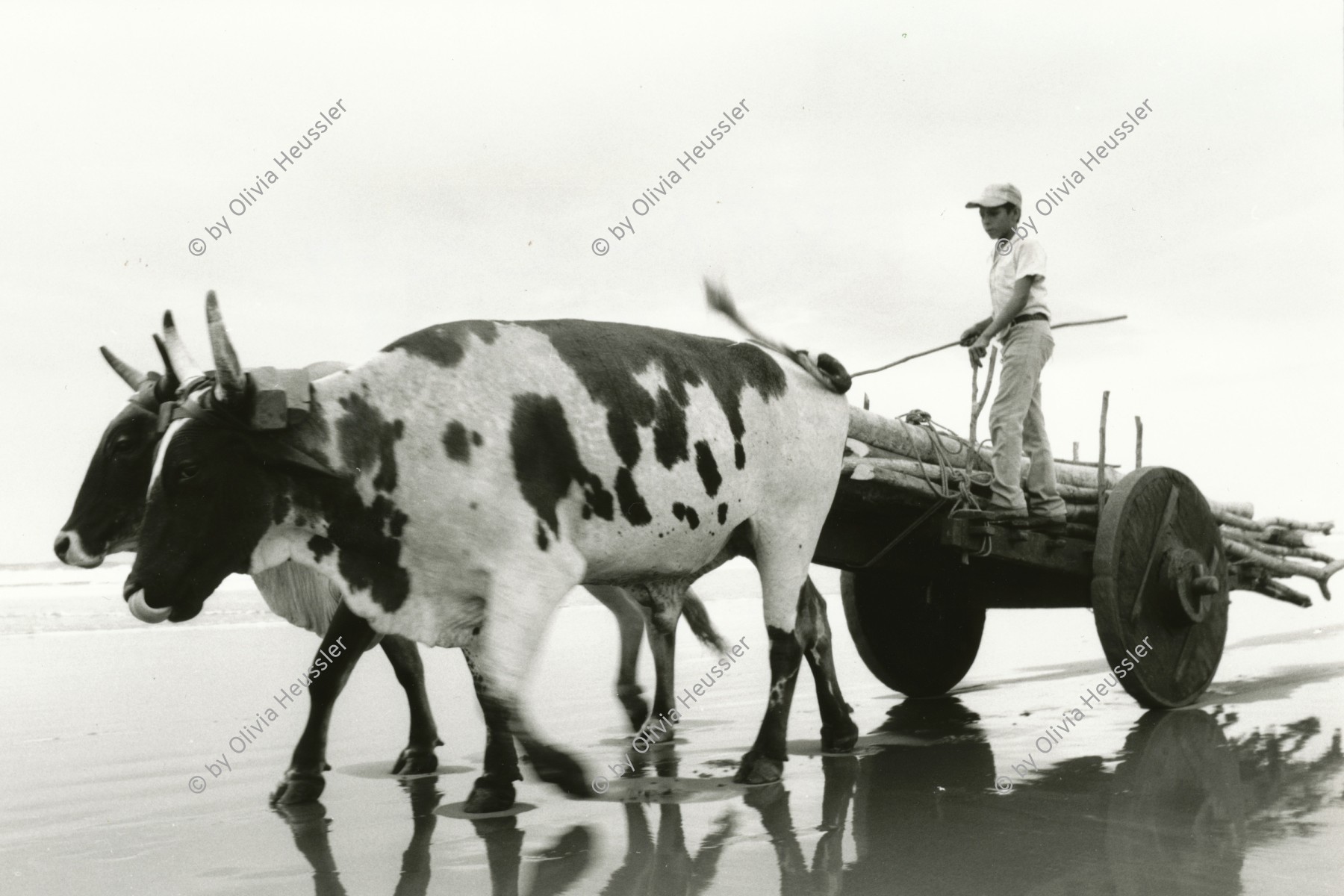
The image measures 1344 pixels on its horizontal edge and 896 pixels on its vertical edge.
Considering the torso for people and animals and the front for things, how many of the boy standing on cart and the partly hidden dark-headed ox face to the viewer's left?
2

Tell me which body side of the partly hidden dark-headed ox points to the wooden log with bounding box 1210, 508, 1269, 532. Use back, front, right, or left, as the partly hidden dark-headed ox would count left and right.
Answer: back

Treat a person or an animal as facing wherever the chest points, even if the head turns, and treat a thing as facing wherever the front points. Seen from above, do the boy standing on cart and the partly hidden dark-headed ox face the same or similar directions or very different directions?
same or similar directions

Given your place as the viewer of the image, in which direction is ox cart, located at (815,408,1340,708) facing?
facing the viewer and to the left of the viewer

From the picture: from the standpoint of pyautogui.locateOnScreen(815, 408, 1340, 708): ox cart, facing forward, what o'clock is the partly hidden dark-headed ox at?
The partly hidden dark-headed ox is roughly at 12 o'clock from the ox cart.

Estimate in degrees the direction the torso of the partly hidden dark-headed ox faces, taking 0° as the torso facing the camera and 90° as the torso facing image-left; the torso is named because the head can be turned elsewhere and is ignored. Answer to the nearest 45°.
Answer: approximately 90°

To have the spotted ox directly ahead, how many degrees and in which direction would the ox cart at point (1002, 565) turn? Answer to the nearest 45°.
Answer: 0° — it already faces it

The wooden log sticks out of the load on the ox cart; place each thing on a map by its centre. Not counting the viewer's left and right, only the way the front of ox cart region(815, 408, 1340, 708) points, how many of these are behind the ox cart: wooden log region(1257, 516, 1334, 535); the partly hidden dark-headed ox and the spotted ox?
1

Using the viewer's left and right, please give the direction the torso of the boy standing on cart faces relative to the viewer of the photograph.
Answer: facing to the left of the viewer

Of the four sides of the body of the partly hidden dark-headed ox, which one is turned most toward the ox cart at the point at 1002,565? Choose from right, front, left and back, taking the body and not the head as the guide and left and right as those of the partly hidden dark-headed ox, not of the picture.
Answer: back

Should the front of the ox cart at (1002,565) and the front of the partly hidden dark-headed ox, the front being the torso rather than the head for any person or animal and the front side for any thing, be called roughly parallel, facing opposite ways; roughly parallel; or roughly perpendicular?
roughly parallel
